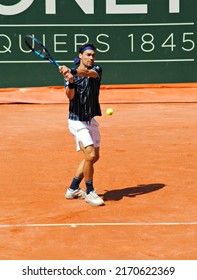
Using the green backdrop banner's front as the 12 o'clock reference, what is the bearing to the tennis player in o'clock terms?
The tennis player is roughly at 12 o'clock from the green backdrop banner.

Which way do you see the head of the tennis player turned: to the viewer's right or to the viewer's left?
to the viewer's right

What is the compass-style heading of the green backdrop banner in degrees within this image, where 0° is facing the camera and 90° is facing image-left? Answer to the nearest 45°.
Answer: approximately 0°
